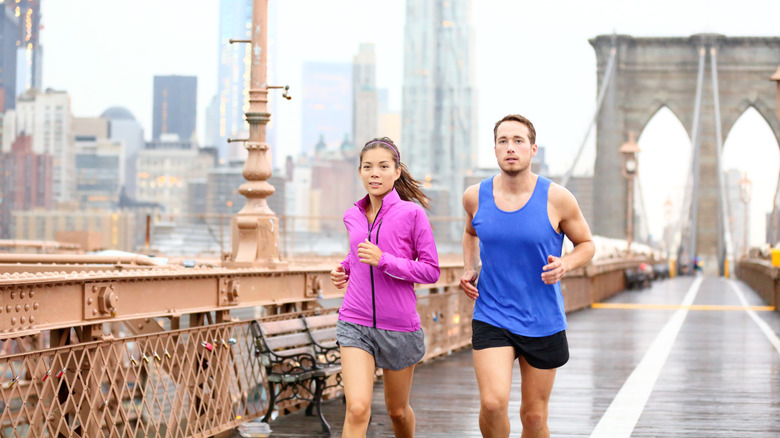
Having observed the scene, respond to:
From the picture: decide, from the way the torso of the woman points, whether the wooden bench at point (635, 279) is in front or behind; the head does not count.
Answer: behind

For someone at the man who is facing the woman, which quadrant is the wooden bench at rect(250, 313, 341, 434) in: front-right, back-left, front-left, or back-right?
front-right

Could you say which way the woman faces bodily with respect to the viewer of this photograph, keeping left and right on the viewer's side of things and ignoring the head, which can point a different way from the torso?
facing the viewer and to the left of the viewer

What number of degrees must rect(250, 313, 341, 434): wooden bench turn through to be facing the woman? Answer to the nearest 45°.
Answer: approximately 45° to its right

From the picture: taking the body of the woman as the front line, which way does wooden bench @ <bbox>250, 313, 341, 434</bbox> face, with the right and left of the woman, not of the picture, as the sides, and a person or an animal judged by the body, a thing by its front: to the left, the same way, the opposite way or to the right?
to the left

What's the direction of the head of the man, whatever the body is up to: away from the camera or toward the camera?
toward the camera

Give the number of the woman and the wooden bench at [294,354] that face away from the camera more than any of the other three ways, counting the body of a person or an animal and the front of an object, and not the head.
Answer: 0

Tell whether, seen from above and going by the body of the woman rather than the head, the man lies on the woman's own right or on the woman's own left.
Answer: on the woman's own left

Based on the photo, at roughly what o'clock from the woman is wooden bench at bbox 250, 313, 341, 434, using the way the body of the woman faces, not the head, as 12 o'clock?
The wooden bench is roughly at 4 o'clock from the woman.

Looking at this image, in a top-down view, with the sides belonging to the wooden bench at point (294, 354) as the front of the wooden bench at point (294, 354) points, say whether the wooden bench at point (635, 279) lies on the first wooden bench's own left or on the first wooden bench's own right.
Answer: on the first wooden bench's own left

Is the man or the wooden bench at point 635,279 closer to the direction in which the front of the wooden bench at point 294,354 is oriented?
the man

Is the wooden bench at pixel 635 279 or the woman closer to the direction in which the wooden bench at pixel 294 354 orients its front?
the woman
